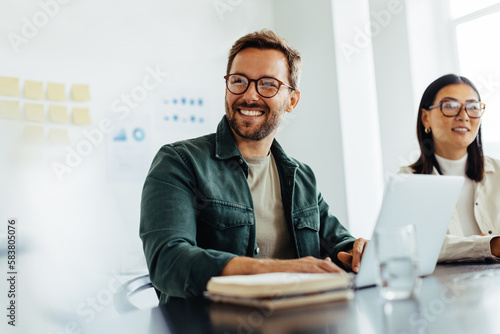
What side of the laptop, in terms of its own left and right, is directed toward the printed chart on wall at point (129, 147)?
front

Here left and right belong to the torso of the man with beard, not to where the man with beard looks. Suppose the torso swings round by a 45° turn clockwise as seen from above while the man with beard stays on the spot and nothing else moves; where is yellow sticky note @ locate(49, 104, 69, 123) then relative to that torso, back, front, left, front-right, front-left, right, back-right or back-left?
back-right

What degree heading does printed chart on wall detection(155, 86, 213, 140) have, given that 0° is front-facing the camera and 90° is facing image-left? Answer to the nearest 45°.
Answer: approximately 0°

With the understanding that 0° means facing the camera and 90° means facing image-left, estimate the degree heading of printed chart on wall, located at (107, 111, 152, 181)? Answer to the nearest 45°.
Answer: approximately 0°

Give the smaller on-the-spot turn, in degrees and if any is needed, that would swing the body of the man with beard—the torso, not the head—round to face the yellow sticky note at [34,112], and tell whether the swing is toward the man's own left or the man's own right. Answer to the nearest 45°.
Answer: approximately 180°

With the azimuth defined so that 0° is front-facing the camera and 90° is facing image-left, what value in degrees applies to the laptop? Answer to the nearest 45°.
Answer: approximately 135°

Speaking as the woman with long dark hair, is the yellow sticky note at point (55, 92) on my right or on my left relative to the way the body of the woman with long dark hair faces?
on my right

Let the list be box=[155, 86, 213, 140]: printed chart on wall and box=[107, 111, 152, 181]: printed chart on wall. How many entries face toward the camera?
2

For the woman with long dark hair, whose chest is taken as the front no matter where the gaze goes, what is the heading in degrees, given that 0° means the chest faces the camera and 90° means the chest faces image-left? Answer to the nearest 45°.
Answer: approximately 315°

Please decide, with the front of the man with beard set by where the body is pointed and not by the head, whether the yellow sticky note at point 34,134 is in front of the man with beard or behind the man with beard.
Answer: behind

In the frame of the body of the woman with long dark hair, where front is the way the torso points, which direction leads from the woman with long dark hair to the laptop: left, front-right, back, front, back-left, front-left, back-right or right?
front-right

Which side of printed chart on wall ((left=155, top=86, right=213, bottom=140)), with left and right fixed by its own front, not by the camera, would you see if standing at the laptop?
front

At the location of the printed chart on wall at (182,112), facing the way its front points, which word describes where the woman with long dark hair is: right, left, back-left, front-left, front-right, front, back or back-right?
front-left
